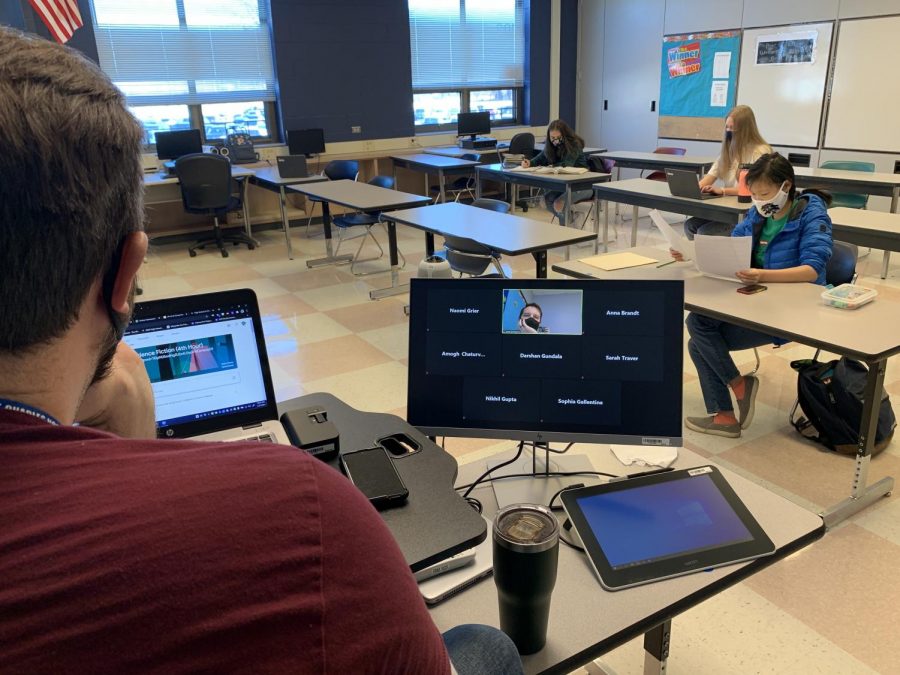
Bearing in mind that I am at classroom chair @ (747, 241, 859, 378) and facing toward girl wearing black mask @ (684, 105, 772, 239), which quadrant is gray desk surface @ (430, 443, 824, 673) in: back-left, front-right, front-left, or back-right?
back-left

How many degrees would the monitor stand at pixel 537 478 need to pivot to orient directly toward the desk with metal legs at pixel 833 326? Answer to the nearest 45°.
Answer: approximately 135° to its left

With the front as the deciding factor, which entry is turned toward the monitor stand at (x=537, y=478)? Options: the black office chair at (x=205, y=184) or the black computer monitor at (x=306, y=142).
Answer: the black computer monitor

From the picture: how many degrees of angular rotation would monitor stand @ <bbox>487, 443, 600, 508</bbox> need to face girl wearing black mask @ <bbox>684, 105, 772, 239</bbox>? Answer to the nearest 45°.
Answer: approximately 180°

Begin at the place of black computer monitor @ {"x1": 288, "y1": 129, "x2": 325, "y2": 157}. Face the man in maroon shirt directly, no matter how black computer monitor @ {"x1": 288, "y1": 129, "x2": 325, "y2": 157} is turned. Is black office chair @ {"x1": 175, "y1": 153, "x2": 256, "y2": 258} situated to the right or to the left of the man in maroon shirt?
right

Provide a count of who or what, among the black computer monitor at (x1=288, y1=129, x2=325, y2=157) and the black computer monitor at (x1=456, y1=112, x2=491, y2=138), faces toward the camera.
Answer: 2

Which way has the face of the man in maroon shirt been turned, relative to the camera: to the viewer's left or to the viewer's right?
to the viewer's right

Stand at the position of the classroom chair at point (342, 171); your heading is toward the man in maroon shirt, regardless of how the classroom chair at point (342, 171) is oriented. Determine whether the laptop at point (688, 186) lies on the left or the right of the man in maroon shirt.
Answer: left

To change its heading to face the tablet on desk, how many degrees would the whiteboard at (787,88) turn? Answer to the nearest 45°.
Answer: approximately 45° to its left
